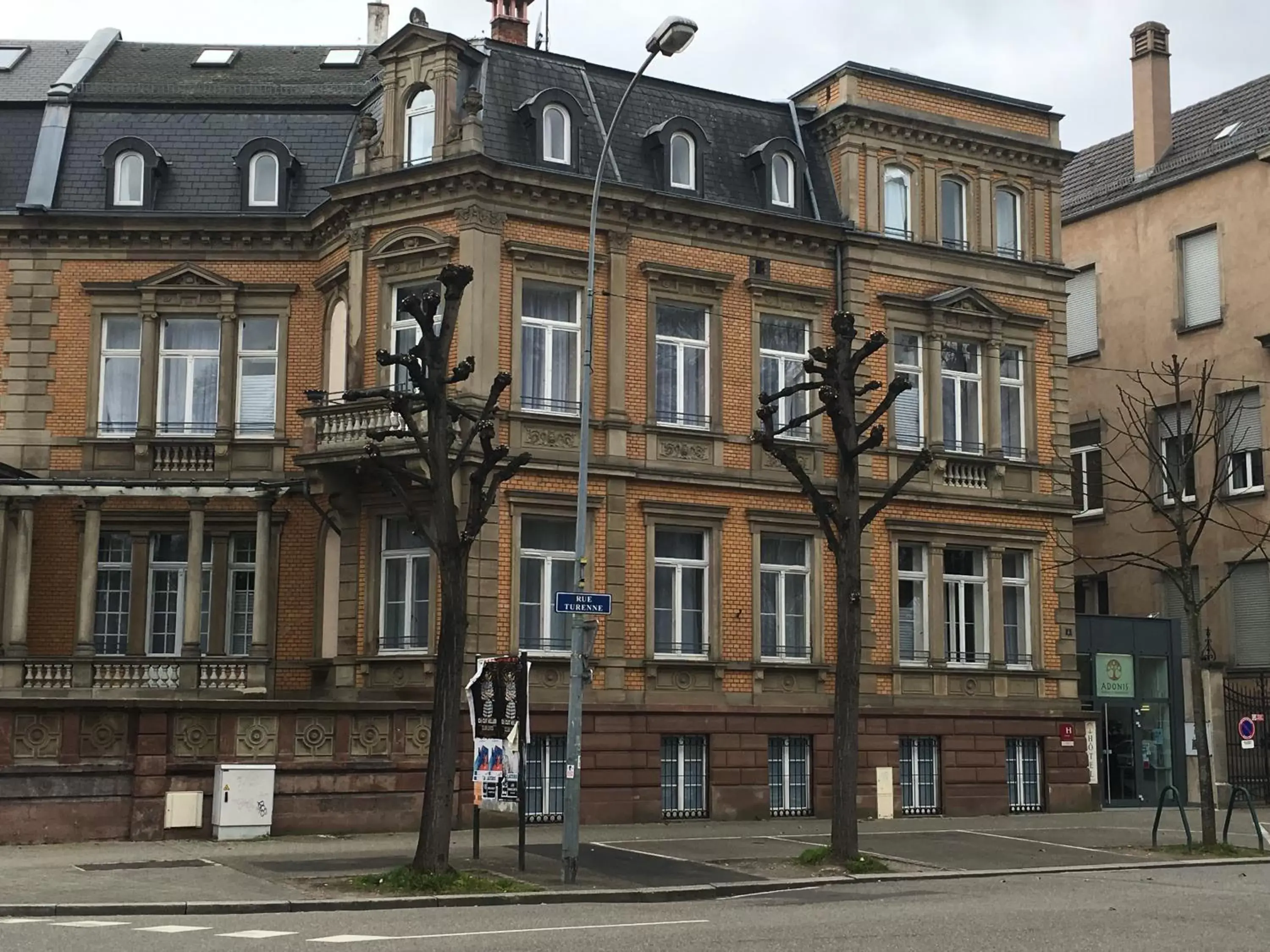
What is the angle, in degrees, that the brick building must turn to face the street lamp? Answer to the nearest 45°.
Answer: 0° — it already faces it

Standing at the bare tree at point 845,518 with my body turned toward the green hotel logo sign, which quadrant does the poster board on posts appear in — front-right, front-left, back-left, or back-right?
back-left

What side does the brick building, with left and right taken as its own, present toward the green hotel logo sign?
left

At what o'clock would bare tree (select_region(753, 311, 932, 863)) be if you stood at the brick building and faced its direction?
The bare tree is roughly at 11 o'clock from the brick building.

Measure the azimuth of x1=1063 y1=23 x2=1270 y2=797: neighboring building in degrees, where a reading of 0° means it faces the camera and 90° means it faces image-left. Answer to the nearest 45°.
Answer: approximately 45°

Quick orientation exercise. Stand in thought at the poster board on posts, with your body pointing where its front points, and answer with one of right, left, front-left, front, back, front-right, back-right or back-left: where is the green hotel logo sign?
back-left

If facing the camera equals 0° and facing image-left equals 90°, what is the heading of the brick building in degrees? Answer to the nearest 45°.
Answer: approximately 0°
